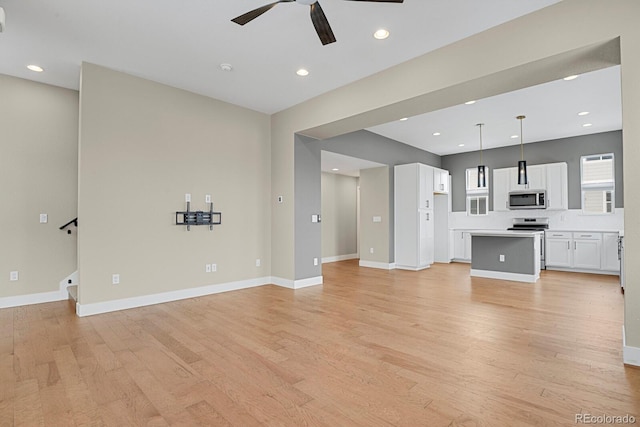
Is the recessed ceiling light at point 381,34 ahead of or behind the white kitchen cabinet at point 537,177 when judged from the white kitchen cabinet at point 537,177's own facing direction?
ahead

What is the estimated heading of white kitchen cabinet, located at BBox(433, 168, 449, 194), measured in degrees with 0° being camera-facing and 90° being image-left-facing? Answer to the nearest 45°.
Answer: approximately 315°

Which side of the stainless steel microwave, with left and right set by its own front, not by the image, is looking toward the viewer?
front

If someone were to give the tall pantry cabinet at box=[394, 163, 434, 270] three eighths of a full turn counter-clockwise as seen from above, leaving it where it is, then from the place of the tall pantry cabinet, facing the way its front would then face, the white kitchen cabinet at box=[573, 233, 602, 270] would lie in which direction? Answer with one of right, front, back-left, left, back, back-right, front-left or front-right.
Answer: right

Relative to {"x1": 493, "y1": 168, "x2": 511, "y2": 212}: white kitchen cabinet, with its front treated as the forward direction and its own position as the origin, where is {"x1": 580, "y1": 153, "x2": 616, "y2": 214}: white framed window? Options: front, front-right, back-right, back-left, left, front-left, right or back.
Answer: left

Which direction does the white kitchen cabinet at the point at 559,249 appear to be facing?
toward the camera

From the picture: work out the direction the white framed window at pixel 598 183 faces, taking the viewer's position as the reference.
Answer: facing the viewer

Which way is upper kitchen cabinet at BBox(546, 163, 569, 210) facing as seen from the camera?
toward the camera
